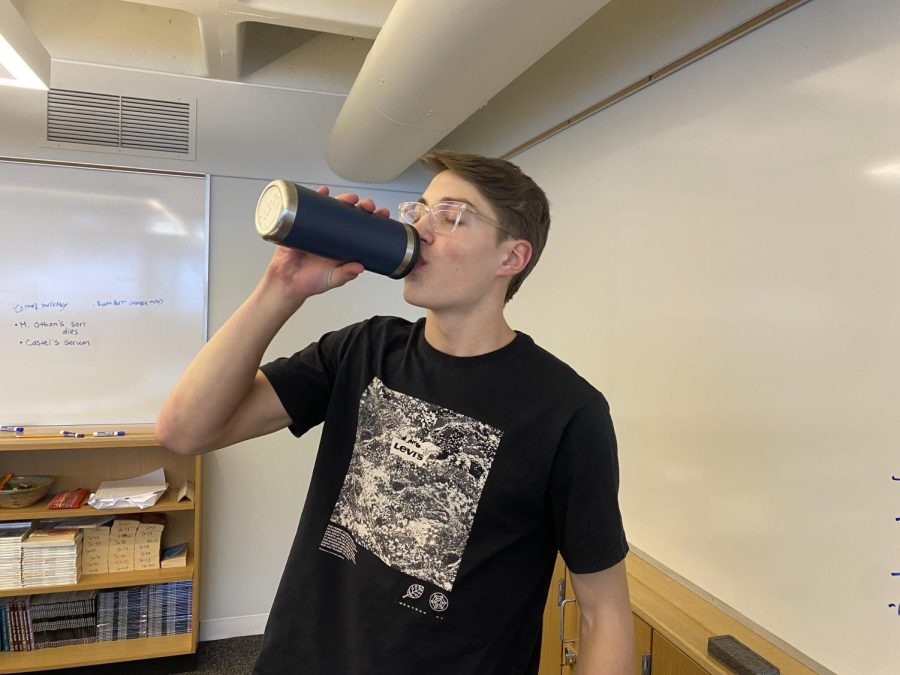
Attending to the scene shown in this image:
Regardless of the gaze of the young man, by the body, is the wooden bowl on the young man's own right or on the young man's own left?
on the young man's own right

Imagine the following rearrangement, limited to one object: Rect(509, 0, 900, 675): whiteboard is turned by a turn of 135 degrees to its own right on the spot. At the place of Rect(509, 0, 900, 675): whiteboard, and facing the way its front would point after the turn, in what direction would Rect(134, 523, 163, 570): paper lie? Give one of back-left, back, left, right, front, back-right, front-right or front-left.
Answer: left

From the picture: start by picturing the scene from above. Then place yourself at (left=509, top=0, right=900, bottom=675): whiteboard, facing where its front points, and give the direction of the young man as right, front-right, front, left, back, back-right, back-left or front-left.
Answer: front

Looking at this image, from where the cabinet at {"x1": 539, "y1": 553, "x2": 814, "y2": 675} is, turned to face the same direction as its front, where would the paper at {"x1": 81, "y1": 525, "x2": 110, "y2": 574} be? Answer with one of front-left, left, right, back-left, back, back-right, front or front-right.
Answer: front-right

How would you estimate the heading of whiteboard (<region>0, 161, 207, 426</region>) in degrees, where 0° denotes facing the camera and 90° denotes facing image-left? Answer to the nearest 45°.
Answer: approximately 0°

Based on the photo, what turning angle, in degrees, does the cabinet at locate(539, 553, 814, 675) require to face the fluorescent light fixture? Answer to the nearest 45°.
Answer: approximately 45° to its right

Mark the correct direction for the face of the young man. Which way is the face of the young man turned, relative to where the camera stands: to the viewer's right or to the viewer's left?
to the viewer's left

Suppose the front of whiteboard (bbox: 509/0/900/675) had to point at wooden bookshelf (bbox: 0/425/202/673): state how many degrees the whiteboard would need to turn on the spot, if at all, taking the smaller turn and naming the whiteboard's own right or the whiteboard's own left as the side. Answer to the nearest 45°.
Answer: approximately 45° to the whiteboard's own right

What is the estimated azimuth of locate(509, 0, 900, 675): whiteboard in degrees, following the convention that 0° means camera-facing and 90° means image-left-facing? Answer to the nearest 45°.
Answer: approximately 45°

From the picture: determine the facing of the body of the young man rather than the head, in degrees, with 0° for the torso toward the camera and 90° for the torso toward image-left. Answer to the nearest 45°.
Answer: approximately 45°

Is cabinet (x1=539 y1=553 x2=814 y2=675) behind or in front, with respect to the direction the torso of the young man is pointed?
behind

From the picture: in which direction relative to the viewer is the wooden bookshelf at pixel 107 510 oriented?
toward the camera

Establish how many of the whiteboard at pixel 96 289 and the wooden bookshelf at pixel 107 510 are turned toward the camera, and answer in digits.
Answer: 2

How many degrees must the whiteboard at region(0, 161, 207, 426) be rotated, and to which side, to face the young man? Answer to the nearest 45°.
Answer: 0° — it already faces them
